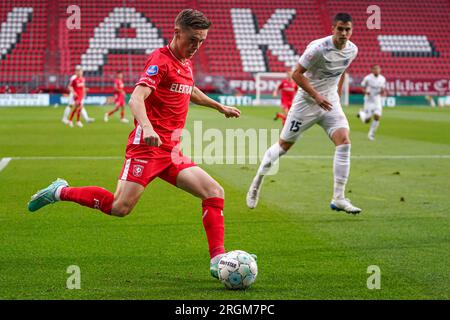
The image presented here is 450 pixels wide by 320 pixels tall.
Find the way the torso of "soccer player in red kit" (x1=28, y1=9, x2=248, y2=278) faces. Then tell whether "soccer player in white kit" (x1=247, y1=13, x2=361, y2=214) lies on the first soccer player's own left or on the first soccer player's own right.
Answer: on the first soccer player's own left

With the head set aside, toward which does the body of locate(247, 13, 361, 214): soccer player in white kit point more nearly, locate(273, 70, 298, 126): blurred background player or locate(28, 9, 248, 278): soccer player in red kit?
the soccer player in red kit

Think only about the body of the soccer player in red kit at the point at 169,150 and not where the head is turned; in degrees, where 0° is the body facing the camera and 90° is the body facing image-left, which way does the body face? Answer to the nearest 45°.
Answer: approximately 315°

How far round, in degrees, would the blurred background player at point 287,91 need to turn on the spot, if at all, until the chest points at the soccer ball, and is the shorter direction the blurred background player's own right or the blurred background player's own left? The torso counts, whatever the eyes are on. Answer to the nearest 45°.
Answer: approximately 45° to the blurred background player's own right

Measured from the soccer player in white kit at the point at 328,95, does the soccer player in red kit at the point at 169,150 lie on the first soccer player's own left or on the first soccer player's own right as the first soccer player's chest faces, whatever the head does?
on the first soccer player's own right

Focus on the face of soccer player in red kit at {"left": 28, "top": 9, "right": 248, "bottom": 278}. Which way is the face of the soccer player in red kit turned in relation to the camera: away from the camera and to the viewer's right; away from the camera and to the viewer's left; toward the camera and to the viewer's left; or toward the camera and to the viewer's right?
toward the camera and to the viewer's right
